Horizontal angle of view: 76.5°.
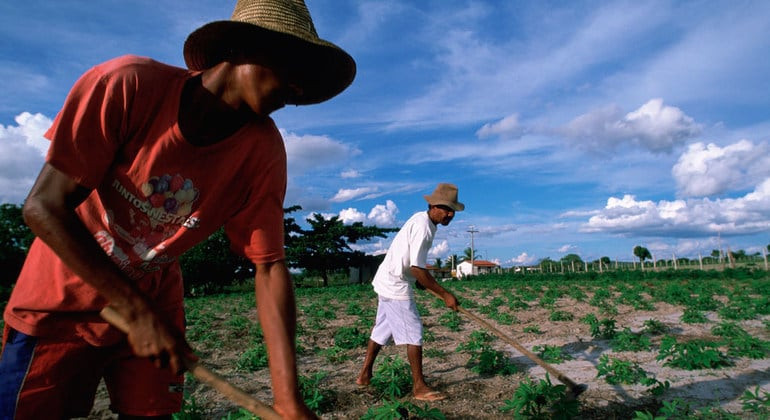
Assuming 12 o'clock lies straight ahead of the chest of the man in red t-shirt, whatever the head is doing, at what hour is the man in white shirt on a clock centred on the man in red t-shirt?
The man in white shirt is roughly at 9 o'clock from the man in red t-shirt.

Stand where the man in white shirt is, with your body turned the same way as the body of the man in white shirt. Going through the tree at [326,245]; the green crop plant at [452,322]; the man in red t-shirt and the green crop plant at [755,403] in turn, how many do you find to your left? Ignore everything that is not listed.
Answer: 2

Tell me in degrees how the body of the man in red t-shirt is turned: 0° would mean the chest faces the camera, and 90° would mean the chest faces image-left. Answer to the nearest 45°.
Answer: approximately 315°

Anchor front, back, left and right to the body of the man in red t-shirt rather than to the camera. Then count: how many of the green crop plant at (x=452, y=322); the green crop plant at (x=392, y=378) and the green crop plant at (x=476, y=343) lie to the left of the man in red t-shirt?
3

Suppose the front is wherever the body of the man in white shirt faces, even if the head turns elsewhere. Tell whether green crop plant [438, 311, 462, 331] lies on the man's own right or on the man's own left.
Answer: on the man's own left

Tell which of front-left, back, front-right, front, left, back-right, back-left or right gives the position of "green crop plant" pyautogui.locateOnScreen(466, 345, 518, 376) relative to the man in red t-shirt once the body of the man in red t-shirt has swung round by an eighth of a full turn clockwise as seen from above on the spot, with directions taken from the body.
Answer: back-left

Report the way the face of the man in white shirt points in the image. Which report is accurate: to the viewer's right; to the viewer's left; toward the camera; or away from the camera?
to the viewer's right

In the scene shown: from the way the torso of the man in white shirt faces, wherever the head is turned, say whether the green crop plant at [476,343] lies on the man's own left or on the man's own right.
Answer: on the man's own left

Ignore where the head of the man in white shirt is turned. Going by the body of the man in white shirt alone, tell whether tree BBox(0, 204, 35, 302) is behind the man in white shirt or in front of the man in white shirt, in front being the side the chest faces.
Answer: behind

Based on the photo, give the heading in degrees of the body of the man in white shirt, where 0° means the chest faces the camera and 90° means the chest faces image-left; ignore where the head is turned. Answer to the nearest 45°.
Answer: approximately 270°

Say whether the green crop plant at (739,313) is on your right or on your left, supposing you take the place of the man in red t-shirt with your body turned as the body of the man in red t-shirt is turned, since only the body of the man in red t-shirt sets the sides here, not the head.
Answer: on your left
